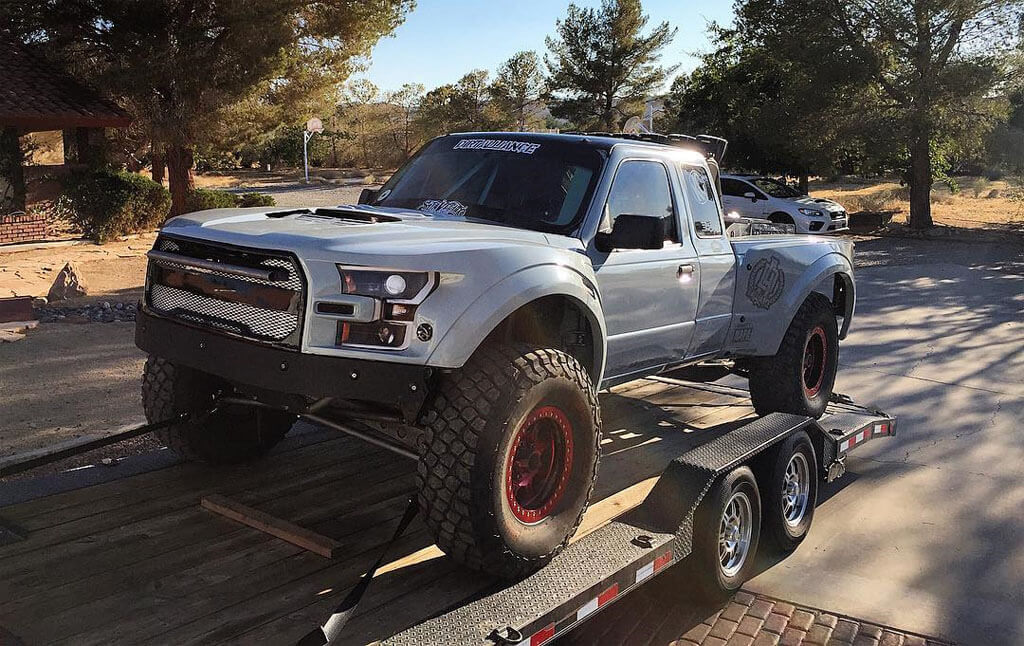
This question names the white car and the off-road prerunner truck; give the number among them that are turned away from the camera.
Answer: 0

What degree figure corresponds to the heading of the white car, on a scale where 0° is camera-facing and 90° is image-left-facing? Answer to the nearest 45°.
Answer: approximately 315°

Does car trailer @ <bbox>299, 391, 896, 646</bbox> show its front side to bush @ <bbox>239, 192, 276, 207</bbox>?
no

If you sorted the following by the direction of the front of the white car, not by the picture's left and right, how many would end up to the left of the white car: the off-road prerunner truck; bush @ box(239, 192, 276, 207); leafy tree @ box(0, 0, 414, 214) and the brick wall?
0

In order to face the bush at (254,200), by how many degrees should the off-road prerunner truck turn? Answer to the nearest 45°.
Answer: approximately 135° to its right

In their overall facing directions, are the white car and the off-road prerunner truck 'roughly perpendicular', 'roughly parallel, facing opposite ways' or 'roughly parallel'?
roughly perpendicular

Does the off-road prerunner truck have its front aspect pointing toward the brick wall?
no

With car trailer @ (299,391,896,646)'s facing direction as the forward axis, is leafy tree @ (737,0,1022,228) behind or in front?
behind

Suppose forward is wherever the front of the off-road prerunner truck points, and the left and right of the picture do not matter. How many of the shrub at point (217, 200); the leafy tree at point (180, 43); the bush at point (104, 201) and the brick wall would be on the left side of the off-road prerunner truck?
0

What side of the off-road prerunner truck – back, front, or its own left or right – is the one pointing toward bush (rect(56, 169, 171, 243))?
right

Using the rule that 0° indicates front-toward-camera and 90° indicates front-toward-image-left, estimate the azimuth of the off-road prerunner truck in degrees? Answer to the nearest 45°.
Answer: approximately 45°

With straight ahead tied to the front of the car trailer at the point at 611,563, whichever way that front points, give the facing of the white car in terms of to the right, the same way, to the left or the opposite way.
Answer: to the left

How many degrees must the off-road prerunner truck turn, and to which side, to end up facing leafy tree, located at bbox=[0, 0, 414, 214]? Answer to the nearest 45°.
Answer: approximately 135° to its right

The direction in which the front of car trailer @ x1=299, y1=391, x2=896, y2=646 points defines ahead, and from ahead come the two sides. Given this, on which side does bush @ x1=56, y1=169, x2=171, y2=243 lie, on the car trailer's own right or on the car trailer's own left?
on the car trailer's own right

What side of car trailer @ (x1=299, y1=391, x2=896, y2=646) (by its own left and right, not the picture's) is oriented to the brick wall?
right

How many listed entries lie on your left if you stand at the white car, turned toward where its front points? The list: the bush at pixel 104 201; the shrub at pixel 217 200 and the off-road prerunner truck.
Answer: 0
